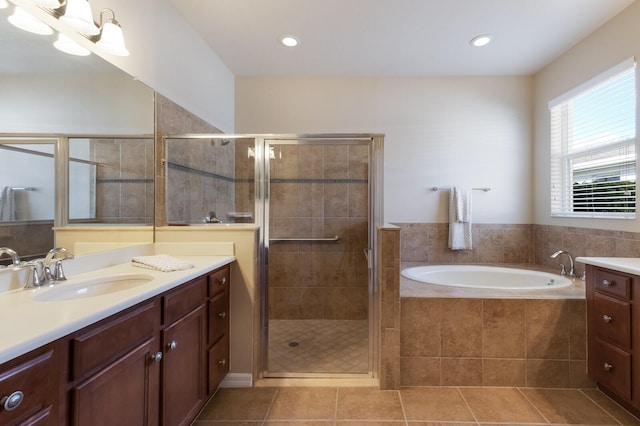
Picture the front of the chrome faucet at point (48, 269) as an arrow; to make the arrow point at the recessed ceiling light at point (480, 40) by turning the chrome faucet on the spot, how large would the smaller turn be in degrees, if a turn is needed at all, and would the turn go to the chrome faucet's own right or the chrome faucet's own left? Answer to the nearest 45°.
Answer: approximately 45° to the chrome faucet's own left

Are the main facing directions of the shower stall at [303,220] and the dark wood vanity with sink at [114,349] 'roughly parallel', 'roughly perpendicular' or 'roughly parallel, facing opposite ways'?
roughly perpendicular

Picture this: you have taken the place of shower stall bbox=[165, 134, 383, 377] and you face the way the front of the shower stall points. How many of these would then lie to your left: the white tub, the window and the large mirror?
2

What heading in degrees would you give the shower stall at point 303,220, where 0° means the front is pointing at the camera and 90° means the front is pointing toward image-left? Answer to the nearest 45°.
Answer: approximately 0°

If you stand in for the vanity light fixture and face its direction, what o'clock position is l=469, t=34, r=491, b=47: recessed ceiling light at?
The recessed ceiling light is roughly at 11 o'clock from the vanity light fixture.

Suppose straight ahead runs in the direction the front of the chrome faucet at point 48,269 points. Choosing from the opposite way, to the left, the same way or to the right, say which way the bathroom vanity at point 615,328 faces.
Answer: the opposite way

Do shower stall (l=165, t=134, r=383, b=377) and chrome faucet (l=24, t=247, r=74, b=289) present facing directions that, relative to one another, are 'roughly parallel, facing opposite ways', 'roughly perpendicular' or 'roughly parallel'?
roughly perpendicular

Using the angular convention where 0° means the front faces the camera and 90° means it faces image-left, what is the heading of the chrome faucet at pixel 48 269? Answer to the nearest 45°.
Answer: approximately 315°

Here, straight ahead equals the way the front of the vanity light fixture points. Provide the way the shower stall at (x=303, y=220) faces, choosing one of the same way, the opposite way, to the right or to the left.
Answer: to the right

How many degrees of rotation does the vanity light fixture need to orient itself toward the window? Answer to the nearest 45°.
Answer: approximately 45° to its left
